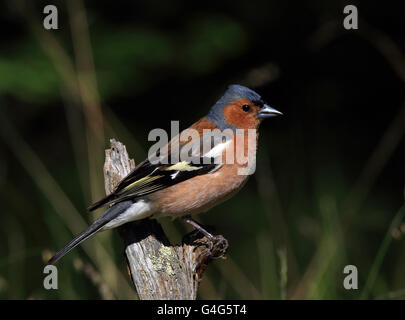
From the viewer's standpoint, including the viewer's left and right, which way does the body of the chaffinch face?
facing to the right of the viewer
